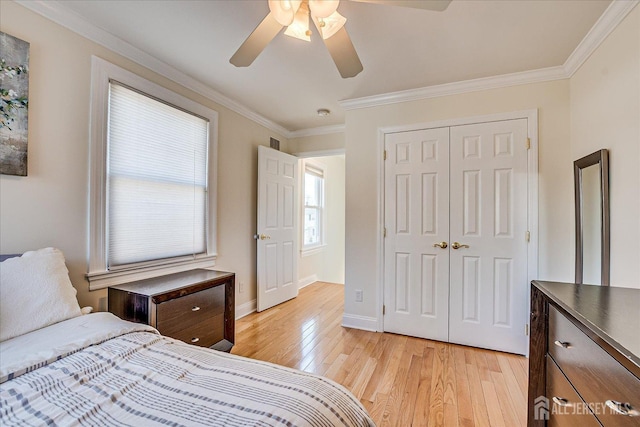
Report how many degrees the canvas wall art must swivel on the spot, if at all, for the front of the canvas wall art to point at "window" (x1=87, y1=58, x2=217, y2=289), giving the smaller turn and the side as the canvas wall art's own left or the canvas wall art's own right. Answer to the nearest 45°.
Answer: approximately 45° to the canvas wall art's own left

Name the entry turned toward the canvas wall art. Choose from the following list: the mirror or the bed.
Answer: the mirror

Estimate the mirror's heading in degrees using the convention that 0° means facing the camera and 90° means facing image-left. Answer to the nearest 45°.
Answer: approximately 45°

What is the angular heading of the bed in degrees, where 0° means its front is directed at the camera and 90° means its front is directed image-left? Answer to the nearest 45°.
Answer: approximately 315°

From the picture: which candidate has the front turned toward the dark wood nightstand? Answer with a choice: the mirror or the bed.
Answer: the mirror

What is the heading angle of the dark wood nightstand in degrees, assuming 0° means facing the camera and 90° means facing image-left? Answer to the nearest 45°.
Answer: approximately 315°

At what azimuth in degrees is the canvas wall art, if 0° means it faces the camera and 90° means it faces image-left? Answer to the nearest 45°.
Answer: approximately 315°

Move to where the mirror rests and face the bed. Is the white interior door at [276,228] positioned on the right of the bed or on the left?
right
